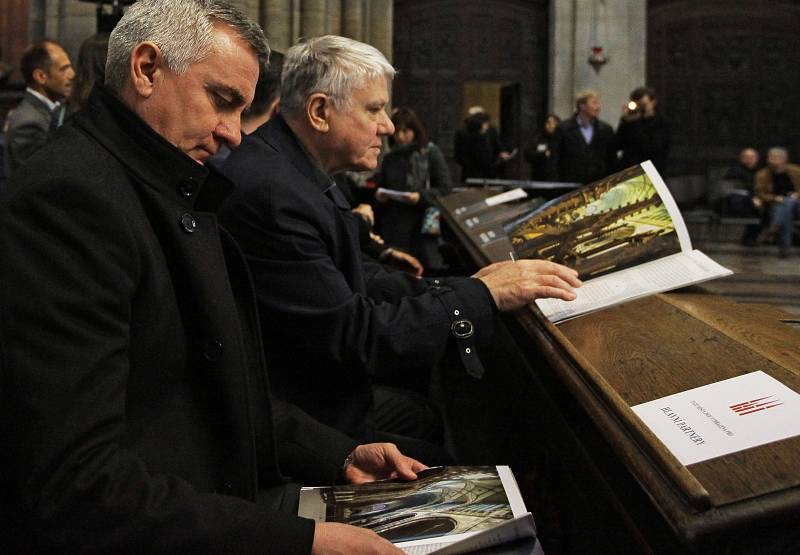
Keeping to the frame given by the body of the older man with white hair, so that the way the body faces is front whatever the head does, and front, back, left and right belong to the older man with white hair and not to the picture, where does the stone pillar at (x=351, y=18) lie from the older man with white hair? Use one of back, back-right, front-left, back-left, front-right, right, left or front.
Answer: left

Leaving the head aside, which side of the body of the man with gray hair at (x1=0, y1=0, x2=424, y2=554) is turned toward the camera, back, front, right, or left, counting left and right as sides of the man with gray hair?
right

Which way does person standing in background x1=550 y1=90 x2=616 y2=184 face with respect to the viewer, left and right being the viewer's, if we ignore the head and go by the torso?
facing the viewer and to the right of the viewer

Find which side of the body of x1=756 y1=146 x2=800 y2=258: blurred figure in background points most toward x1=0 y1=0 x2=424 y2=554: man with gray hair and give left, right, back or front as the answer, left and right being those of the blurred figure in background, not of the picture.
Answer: front

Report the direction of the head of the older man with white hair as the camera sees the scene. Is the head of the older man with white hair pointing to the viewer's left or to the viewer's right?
to the viewer's right

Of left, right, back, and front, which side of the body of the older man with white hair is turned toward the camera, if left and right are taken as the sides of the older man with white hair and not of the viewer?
right

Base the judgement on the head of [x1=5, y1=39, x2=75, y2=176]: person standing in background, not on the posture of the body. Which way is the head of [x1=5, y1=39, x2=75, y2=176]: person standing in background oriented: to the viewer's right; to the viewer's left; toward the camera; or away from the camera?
to the viewer's right
